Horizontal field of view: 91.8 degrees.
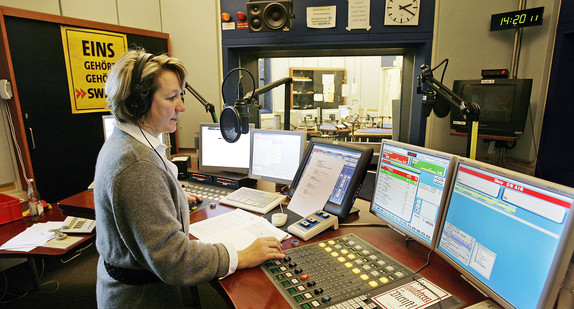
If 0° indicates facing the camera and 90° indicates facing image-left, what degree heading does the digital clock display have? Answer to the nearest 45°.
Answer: approximately 45°

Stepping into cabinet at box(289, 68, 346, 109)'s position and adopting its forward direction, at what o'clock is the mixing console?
The mixing console is roughly at 12 o'clock from the cabinet.

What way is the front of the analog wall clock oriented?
toward the camera

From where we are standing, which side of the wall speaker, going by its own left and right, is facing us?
front

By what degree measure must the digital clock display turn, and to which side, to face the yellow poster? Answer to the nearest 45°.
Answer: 0° — it already faces it

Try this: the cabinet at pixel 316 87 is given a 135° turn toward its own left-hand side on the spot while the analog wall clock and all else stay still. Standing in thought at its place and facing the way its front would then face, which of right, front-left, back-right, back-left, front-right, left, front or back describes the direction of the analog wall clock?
back-right

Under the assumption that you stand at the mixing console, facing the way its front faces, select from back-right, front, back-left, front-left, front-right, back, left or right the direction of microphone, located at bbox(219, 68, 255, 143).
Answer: right

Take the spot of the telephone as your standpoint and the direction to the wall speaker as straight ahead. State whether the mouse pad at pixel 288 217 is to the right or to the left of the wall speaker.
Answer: right

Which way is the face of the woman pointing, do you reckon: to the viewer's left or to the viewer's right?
to the viewer's right

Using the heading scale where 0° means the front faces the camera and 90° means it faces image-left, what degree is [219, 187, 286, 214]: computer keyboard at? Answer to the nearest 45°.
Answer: approximately 45°

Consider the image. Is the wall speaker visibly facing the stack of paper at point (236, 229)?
yes

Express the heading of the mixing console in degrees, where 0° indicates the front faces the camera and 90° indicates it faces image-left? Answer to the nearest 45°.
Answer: approximately 45°

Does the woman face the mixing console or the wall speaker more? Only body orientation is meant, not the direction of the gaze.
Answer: the mixing console

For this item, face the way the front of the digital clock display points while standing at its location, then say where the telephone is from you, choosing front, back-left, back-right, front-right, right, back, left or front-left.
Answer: front

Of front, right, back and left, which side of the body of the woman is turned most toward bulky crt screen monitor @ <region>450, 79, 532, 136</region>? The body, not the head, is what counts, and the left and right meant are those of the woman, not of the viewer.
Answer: front
